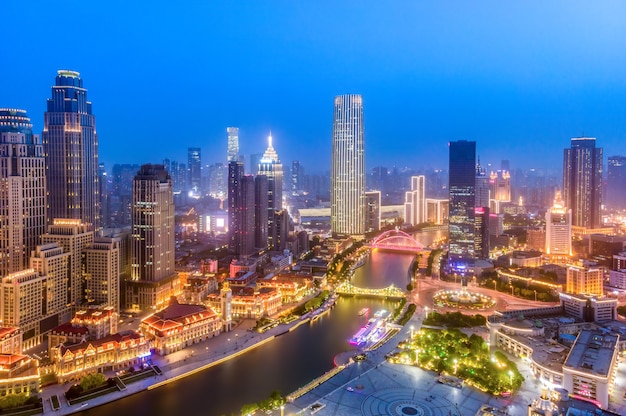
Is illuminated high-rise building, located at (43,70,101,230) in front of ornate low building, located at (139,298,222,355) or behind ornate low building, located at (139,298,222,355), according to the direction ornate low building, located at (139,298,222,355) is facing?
behind

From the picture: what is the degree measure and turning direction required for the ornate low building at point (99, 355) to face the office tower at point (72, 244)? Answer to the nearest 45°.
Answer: approximately 135° to its left

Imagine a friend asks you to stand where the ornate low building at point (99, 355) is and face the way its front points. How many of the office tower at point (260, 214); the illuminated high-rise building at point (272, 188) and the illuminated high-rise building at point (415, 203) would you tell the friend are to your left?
3

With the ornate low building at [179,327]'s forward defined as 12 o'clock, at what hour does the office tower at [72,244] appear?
The office tower is roughly at 6 o'clock from the ornate low building.

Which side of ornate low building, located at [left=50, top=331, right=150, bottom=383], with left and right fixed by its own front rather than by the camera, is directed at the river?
front

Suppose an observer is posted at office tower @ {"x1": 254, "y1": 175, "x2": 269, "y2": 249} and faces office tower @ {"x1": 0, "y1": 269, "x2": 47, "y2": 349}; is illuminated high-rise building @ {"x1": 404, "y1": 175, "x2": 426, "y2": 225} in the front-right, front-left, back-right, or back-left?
back-left

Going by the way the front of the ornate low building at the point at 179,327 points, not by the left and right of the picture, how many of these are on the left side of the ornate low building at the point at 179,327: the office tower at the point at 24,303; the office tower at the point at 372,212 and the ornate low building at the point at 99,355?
1

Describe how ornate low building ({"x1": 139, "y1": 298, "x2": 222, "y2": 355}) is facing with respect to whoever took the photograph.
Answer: facing the viewer and to the right of the viewer

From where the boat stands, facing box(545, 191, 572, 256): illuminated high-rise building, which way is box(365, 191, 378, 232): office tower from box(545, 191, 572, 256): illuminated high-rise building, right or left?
left

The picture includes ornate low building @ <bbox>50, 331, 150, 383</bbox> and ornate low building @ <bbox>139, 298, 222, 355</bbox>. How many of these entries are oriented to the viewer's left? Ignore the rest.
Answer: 0

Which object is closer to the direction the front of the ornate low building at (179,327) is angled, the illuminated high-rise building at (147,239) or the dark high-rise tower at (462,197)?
the dark high-rise tower

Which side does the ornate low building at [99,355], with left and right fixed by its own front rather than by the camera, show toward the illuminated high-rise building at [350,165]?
left

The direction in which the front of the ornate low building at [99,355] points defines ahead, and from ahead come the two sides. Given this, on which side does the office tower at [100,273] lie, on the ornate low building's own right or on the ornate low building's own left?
on the ornate low building's own left
